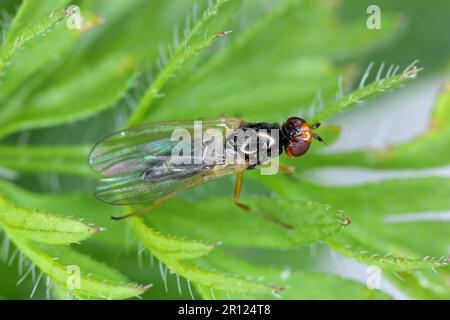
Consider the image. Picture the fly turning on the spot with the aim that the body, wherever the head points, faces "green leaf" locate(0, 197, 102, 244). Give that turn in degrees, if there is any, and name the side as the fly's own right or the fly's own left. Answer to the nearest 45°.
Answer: approximately 135° to the fly's own right

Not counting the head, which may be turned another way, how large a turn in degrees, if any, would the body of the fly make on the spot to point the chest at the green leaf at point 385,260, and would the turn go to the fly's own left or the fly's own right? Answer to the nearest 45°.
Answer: approximately 45° to the fly's own right

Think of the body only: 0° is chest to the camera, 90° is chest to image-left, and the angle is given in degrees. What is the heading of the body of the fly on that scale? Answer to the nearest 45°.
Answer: approximately 270°
